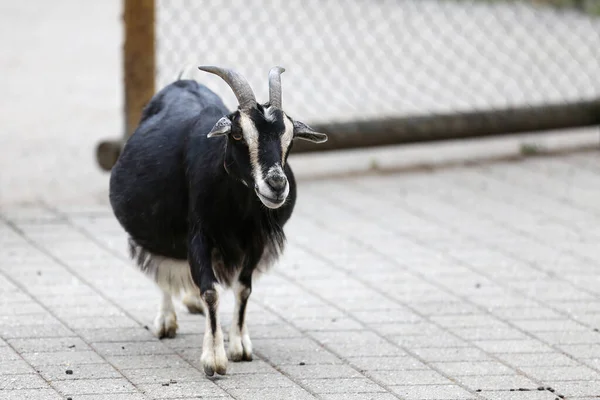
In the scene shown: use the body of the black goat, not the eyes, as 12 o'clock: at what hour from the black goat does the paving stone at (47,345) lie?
The paving stone is roughly at 5 o'clock from the black goat.

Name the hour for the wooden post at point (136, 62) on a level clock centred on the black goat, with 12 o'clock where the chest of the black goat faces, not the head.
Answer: The wooden post is roughly at 7 o'clock from the black goat.

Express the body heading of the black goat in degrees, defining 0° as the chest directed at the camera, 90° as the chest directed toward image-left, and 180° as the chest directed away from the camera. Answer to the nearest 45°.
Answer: approximately 315°

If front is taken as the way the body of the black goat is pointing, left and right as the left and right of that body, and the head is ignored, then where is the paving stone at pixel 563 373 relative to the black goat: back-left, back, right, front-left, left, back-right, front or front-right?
front-left

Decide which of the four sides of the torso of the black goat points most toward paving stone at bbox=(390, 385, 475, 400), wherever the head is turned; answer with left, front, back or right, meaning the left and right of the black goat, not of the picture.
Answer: front
